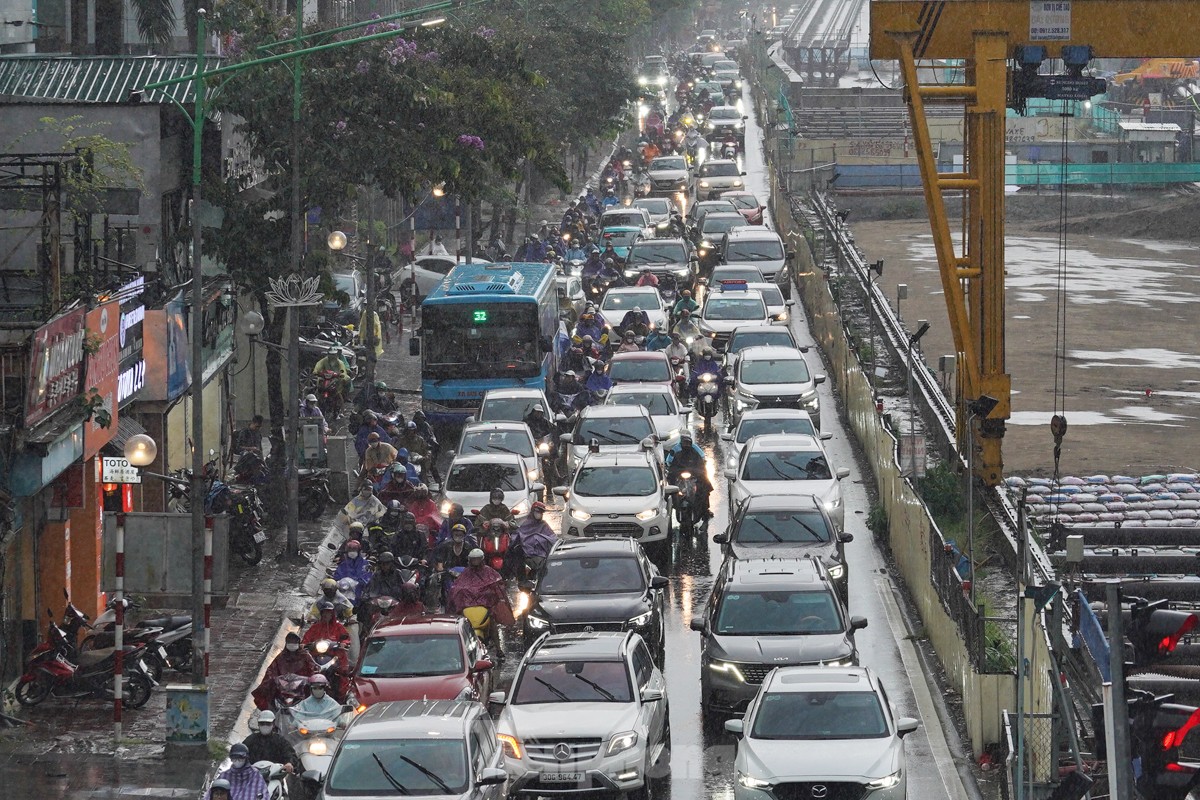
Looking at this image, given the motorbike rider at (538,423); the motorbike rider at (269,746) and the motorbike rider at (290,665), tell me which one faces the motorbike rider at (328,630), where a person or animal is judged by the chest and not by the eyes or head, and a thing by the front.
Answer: the motorbike rider at (538,423)

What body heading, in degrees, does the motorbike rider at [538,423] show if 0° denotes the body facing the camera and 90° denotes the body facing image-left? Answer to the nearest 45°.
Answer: approximately 0°

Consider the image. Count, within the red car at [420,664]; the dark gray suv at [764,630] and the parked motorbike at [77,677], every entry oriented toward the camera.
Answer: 2

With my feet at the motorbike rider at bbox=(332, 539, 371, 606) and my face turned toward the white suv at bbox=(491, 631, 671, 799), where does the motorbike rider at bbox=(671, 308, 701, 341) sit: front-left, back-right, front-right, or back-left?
back-left

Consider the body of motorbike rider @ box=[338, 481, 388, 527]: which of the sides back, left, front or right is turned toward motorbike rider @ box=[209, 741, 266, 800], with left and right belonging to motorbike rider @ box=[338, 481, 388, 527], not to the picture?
front

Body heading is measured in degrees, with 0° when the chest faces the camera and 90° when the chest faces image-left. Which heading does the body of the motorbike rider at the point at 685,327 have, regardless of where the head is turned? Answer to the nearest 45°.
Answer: approximately 0°

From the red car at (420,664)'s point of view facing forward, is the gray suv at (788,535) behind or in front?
behind

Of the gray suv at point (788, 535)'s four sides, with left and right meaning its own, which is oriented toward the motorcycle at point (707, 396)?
back

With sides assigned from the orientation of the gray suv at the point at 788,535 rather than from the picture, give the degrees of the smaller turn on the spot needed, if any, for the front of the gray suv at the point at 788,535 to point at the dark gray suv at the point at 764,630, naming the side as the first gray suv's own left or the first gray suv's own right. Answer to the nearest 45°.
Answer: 0° — it already faces it

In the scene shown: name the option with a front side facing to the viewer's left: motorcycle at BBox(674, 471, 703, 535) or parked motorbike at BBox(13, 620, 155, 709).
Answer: the parked motorbike

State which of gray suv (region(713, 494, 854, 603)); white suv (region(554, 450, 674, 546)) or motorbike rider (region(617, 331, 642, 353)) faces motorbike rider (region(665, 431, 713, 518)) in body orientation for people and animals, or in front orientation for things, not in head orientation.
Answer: motorbike rider (region(617, 331, 642, 353))

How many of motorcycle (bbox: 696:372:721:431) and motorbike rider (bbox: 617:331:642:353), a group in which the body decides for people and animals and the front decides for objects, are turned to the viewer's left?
0
